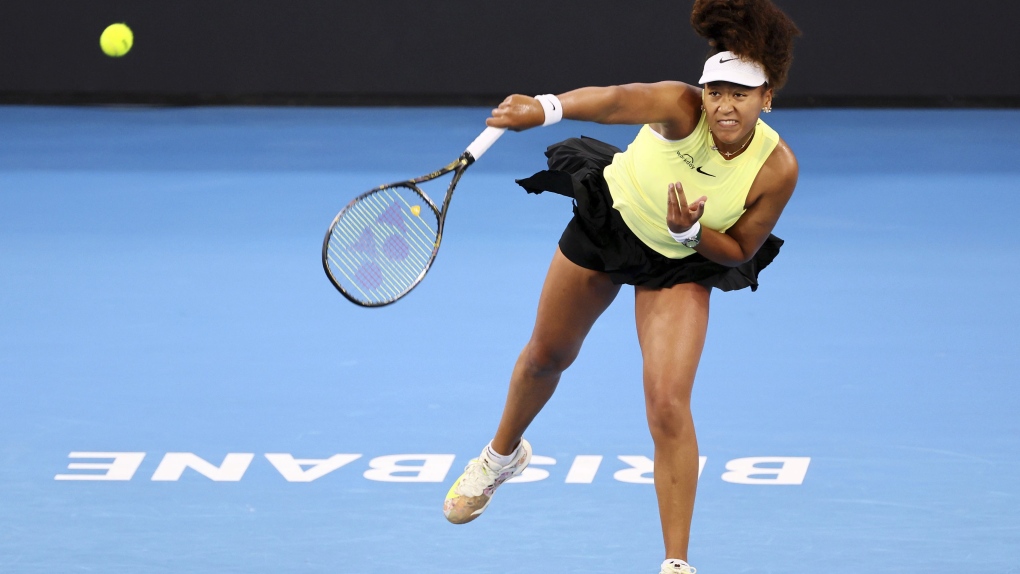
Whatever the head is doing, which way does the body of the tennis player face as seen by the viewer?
toward the camera
